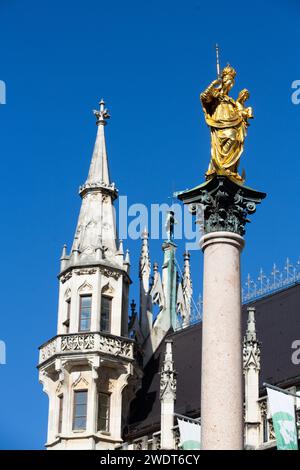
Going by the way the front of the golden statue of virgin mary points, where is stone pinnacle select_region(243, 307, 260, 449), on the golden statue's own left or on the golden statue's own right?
on the golden statue's own left

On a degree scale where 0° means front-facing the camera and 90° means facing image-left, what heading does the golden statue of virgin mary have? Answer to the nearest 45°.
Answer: approximately 315°

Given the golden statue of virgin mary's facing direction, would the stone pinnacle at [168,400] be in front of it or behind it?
behind
